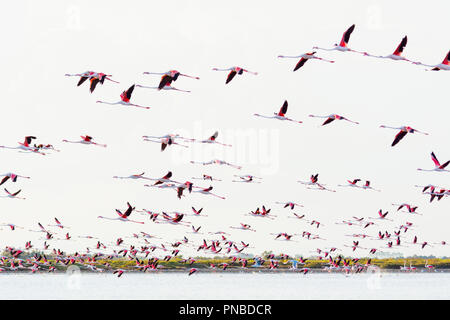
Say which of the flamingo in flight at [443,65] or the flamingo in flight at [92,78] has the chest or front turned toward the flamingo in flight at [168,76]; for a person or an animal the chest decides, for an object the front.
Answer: the flamingo in flight at [443,65]

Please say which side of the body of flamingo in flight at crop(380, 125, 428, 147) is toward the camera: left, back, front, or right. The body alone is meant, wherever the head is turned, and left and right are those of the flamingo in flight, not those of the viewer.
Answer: left

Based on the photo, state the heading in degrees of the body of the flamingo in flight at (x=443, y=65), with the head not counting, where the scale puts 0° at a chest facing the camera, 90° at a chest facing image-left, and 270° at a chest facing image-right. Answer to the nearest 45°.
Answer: approximately 90°

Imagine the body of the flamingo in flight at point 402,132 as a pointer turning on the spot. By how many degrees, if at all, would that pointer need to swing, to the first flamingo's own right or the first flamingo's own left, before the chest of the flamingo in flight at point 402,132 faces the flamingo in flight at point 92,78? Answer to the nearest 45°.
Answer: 0° — it already faces it

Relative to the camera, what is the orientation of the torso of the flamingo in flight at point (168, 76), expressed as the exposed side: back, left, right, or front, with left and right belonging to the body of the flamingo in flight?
left

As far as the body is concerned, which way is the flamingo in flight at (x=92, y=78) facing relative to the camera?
to the viewer's left

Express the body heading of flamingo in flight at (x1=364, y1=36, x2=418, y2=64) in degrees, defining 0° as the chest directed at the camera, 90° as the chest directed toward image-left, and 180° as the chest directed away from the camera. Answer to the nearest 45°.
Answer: approximately 90°

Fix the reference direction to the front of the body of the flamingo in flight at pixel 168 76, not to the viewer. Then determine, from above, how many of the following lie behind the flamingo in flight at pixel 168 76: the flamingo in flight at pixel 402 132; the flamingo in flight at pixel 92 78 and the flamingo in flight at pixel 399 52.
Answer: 2

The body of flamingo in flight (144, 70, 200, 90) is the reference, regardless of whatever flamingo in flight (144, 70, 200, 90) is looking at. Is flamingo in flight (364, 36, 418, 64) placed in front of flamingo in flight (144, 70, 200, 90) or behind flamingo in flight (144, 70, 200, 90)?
behind
